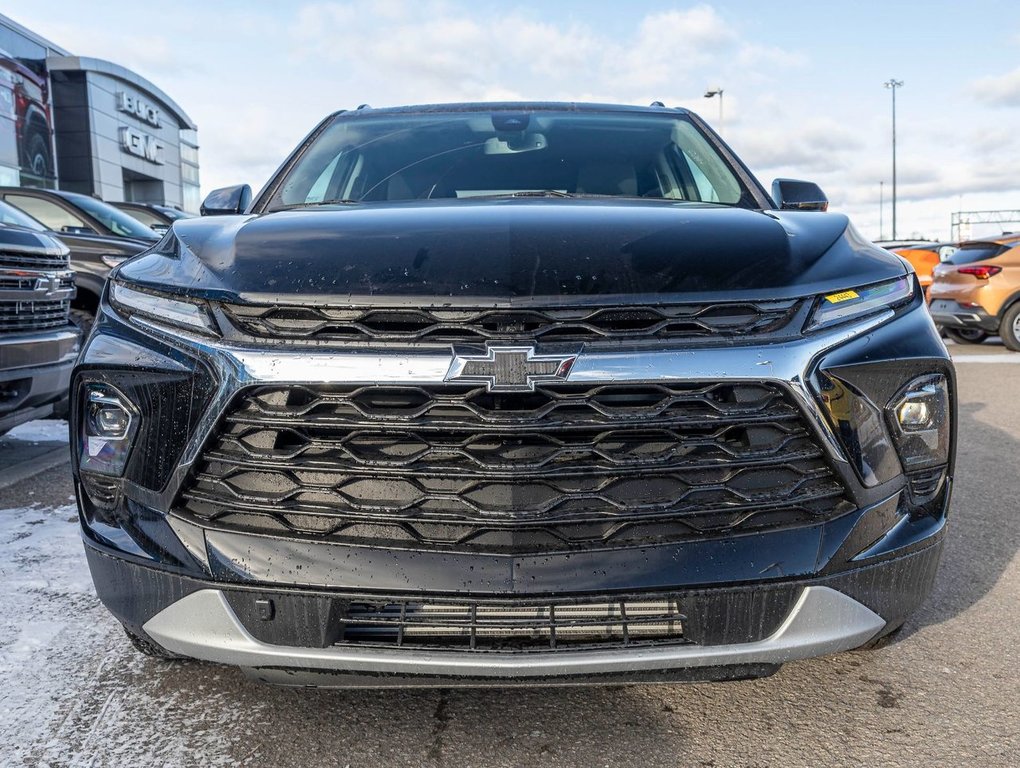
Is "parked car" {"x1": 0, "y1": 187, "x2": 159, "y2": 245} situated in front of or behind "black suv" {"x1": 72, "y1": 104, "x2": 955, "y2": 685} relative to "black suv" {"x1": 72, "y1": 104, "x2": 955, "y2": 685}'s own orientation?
behind

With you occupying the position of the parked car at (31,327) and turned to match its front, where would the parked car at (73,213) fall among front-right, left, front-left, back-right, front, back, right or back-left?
back-left

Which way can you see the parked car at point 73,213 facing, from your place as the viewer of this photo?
facing the viewer and to the right of the viewer

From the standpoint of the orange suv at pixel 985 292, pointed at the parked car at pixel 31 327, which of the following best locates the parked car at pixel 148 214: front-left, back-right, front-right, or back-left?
front-right

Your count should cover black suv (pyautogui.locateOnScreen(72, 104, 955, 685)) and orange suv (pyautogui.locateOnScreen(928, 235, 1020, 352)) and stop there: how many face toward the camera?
1

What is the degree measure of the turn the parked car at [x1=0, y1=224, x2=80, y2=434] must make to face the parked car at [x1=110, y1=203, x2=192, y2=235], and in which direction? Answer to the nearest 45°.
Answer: approximately 135° to its left

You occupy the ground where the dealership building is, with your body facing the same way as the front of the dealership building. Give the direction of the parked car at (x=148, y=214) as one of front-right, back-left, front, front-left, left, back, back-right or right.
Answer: front-right

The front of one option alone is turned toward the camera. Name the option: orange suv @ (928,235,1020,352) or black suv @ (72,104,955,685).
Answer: the black suv

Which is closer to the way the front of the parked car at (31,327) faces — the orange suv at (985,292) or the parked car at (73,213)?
the orange suv

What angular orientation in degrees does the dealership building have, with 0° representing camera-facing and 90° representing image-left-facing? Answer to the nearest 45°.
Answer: approximately 315°

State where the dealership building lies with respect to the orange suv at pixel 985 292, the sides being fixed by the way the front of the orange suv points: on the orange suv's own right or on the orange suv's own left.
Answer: on the orange suv's own left

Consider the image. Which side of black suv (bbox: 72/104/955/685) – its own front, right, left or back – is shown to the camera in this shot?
front

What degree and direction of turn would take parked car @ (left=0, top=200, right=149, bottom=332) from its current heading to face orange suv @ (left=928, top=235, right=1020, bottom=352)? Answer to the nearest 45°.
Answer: approximately 45° to its left

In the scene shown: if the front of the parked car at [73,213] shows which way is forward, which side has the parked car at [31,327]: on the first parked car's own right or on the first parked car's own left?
on the first parked car's own right

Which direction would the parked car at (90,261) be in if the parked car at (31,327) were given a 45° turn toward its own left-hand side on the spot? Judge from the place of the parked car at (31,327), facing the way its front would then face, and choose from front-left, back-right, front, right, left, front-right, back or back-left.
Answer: left

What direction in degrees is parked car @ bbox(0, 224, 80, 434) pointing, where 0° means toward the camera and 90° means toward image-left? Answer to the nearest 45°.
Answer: approximately 315°
